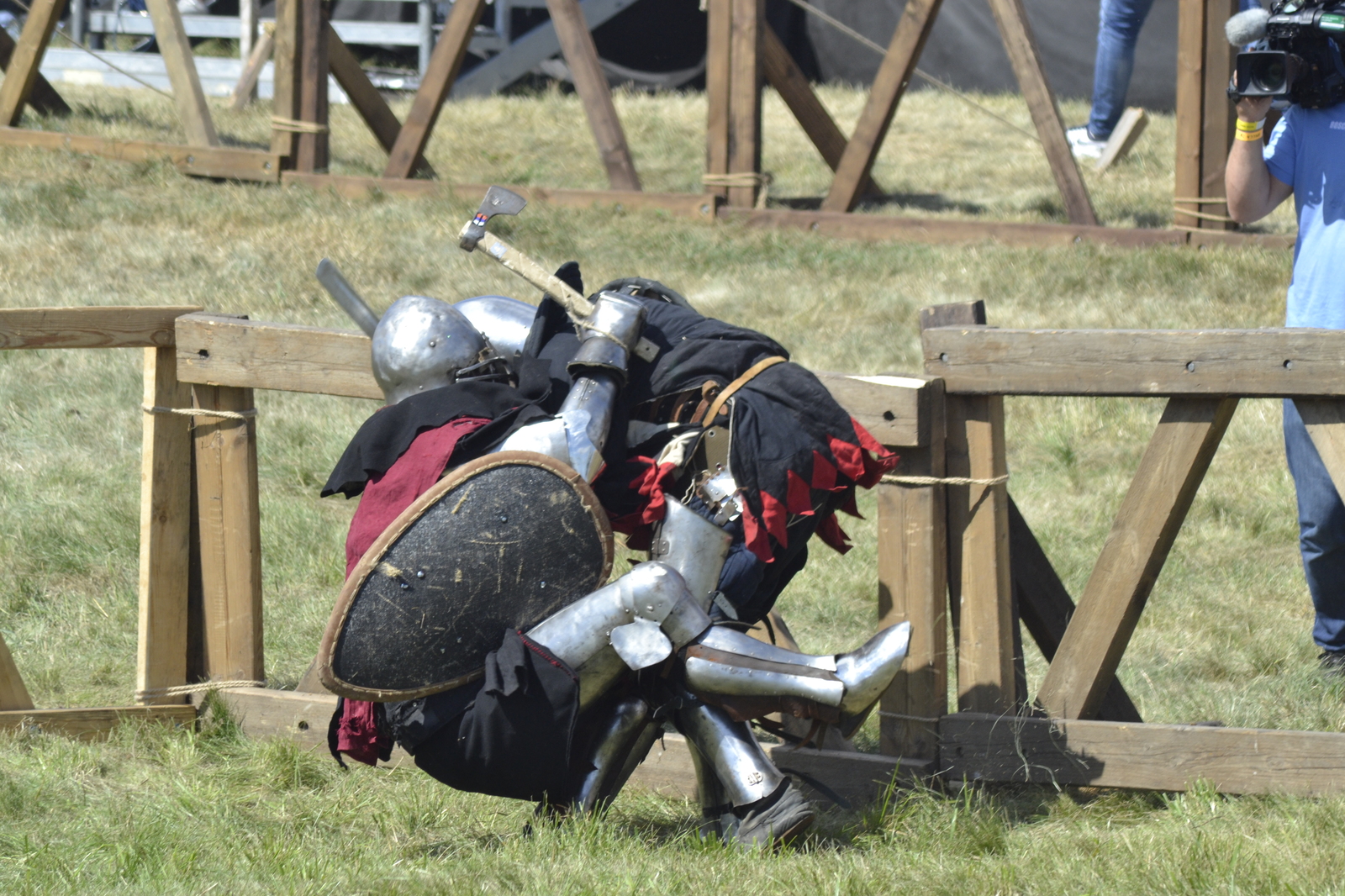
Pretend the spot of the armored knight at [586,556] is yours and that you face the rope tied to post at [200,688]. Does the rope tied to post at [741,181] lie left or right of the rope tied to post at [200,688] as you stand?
right

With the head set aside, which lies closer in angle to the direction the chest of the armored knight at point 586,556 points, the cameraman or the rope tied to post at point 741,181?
the cameraman
